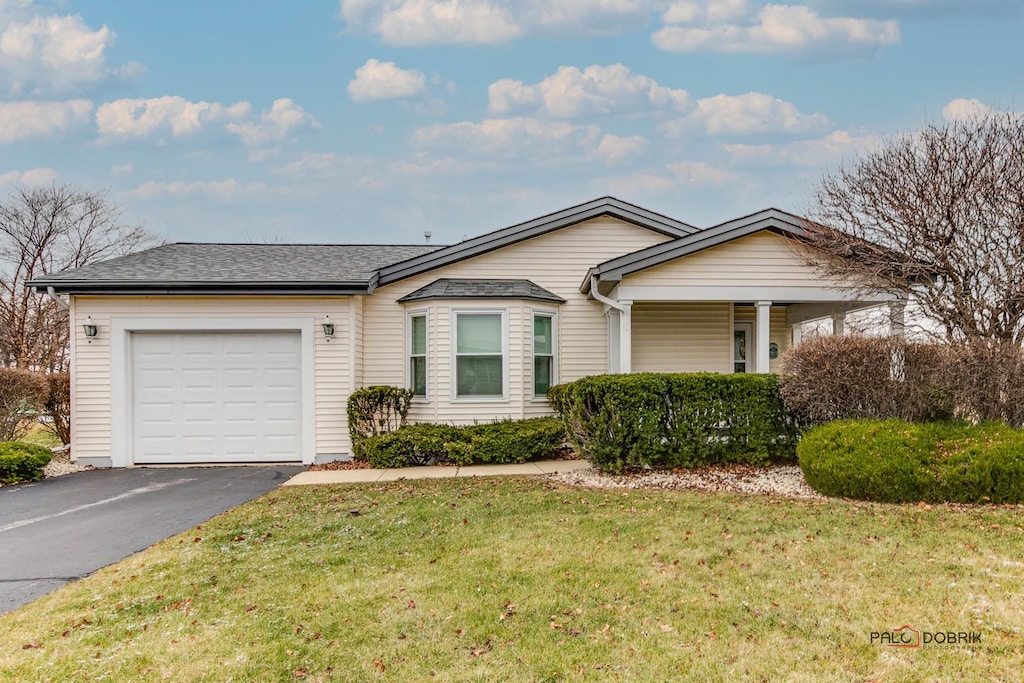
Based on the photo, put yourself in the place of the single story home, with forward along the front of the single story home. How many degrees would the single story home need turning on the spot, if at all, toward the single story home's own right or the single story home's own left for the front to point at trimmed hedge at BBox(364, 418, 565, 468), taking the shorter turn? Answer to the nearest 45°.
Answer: approximately 45° to the single story home's own left

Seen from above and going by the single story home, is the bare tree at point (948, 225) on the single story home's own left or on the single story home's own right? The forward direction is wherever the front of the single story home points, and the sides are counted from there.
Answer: on the single story home's own left

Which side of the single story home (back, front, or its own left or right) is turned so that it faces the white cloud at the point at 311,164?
back

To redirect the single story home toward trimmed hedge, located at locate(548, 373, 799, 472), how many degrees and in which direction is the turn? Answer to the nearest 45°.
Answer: approximately 45° to its left

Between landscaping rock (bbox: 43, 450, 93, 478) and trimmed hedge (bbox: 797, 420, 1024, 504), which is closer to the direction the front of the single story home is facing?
the trimmed hedge

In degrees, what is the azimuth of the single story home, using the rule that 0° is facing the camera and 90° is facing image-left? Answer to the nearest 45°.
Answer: approximately 0°

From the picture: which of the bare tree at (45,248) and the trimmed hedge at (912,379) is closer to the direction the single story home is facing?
the trimmed hedge
